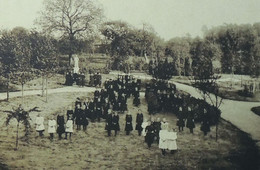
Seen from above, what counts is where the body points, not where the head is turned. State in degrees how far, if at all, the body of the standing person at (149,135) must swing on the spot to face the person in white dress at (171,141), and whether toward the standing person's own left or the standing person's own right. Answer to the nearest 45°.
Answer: approximately 45° to the standing person's own left

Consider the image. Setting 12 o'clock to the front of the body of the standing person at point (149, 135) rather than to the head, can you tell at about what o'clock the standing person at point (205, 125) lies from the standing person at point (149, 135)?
the standing person at point (205, 125) is roughly at 8 o'clock from the standing person at point (149, 135).

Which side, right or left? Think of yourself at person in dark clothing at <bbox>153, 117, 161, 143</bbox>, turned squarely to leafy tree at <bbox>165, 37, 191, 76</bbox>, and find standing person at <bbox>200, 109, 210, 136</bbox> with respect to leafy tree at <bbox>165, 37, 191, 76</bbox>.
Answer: right

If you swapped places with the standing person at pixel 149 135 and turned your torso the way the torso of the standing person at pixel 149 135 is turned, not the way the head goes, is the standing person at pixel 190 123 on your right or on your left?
on your left

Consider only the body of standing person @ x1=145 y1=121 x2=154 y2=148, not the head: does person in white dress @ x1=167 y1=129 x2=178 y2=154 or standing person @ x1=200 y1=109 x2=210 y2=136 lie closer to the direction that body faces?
the person in white dress

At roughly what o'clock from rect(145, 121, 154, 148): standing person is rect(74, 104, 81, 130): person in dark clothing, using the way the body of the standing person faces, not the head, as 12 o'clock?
The person in dark clothing is roughly at 4 o'clock from the standing person.

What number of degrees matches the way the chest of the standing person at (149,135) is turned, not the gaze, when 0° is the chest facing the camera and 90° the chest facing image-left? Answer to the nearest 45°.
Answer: approximately 0°

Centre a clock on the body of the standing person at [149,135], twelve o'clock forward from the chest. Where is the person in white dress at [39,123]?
The person in white dress is roughly at 3 o'clock from the standing person.

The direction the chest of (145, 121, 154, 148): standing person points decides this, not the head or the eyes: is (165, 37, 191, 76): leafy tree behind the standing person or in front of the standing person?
behind

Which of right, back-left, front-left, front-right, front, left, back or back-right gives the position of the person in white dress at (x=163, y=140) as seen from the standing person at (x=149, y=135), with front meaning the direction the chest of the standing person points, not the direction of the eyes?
front-left

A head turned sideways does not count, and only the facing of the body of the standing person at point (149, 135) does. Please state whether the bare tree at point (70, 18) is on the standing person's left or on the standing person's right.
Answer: on the standing person's right
